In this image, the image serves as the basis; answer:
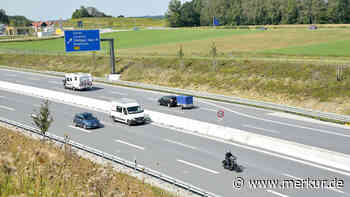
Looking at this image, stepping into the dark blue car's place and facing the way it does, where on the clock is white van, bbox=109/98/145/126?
The white van is roughly at 10 o'clock from the dark blue car.

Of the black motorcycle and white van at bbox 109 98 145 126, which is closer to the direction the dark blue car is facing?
the black motorcycle

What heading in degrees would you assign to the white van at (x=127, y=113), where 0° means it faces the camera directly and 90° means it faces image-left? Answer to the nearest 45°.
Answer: approximately 315°
